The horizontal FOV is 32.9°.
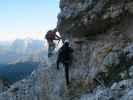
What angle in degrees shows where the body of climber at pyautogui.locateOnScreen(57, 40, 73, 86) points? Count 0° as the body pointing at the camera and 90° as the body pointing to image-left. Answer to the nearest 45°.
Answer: approximately 180°
